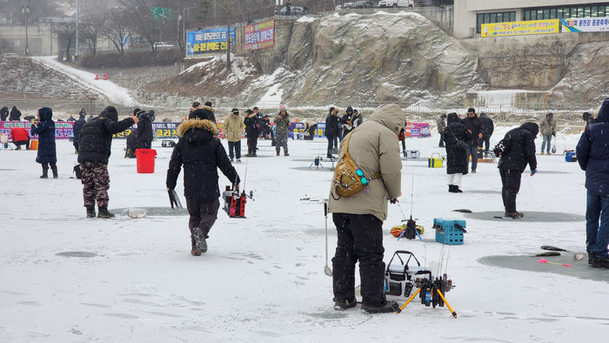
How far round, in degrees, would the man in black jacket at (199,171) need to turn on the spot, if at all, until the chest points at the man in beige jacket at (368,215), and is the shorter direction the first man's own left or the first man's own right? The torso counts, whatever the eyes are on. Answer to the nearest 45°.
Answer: approximately 135° to the first man's own right

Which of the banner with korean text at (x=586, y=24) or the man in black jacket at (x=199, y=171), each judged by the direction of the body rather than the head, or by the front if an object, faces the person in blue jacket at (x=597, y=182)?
the banner with korean text

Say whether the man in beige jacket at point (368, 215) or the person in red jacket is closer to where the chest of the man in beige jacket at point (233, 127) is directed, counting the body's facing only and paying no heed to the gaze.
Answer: the man in beige jacket

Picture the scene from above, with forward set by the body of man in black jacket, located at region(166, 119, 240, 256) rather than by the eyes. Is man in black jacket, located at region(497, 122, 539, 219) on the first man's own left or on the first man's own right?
on the first man's own right

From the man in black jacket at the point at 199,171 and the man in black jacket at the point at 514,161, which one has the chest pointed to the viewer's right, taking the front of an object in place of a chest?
the man in black jacket at the point at 514,161

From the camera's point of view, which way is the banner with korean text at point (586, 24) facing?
toward the camera

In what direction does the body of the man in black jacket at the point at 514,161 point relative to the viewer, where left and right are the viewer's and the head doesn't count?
facing to the right of the viewer

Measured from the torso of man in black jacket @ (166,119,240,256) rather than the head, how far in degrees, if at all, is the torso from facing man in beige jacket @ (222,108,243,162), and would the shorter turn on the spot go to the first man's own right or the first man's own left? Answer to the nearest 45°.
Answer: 0° — they already face them

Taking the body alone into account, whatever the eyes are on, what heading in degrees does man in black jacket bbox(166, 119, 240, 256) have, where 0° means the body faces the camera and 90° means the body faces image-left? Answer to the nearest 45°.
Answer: approximately 180°

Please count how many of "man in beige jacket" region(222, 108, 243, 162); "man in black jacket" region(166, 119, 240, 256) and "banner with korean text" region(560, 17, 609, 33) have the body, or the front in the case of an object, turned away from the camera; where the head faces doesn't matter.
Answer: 1

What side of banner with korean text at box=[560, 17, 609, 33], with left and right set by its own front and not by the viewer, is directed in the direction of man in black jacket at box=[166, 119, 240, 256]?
front

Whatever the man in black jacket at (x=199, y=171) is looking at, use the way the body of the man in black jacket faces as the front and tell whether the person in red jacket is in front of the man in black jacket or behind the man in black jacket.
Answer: in front

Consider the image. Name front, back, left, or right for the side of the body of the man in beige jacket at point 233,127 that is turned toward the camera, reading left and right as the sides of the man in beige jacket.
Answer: front

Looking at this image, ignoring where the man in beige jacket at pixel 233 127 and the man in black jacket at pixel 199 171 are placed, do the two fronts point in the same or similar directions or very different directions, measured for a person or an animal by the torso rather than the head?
very different directions

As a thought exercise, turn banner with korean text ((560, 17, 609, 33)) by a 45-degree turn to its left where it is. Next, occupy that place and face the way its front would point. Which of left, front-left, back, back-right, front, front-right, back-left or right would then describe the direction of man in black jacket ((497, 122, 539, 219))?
front-right
